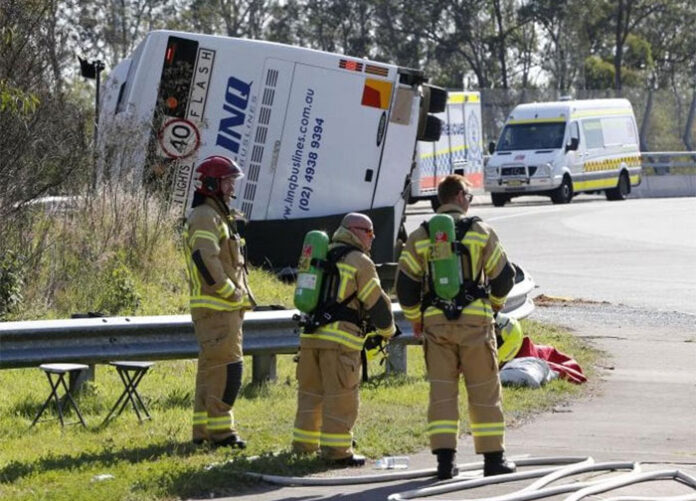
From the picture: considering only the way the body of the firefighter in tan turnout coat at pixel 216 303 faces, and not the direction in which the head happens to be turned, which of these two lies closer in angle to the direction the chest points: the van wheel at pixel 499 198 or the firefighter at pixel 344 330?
the firefighter

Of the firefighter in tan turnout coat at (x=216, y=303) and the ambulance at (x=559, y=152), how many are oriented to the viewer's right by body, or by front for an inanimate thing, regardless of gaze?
1

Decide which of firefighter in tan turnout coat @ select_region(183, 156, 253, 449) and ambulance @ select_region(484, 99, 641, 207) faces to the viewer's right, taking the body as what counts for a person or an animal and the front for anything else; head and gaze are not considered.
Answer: the firefighter in tan turnout coat

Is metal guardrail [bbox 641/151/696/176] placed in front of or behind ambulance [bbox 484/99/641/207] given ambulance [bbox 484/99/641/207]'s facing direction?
behind

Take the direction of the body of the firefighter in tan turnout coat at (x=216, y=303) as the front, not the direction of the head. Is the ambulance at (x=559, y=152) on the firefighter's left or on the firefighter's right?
on the firefighter's left

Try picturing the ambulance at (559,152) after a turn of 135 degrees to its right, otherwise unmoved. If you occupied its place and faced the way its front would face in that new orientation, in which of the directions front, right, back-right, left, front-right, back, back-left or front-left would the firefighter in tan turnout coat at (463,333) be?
back

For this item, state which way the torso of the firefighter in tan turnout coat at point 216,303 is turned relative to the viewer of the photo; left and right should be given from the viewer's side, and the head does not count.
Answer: facing to the right of the viewer

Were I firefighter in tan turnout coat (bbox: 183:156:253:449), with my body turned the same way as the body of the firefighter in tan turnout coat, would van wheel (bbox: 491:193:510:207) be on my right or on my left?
on my left

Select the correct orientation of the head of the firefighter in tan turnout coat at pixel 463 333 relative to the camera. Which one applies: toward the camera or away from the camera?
away from the camera

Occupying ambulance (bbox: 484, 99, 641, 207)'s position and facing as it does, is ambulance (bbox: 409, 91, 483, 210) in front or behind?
in front

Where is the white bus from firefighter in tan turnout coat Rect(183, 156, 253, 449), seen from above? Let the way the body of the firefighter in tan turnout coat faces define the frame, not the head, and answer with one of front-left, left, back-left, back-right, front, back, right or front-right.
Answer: left
